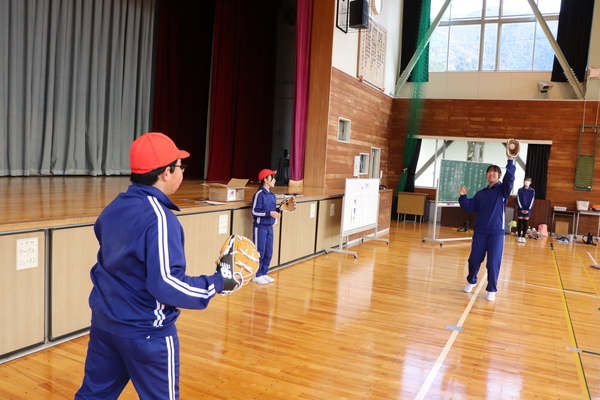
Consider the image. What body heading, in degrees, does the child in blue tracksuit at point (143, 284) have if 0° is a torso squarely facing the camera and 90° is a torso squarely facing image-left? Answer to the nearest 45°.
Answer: approximately 225°

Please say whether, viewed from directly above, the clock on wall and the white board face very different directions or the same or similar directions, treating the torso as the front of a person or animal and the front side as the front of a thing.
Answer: same or similar directions

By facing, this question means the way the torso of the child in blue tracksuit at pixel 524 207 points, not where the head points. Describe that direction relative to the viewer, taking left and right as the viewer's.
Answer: facing the viewer

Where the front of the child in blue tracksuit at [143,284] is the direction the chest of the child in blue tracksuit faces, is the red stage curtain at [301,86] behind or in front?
in front

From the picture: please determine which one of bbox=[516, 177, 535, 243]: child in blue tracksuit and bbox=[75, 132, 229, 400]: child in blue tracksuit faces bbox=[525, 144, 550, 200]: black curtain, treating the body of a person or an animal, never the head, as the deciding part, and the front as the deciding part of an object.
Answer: bbox=[75, 132, 229, 400]: child in blue tracksuit

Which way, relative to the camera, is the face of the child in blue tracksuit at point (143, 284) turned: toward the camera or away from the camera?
away from the camera

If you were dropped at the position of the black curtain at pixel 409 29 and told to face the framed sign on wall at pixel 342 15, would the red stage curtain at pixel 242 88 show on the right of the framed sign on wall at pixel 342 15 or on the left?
right

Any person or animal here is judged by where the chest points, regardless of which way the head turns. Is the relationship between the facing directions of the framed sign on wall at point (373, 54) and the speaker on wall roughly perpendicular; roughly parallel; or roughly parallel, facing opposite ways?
roughly parallel

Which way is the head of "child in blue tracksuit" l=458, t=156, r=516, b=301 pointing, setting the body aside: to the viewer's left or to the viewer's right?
to the viewer's left

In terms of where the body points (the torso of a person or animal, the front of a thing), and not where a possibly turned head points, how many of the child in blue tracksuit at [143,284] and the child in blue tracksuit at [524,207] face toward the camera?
1

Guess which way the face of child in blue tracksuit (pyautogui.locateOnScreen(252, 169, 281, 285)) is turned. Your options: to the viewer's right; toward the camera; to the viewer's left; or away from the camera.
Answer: to the viewer's right

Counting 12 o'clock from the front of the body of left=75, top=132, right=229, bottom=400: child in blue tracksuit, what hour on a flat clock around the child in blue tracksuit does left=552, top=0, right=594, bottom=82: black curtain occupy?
The black curtain is roughly at 12 o'clock from the child in blue tracksuit.

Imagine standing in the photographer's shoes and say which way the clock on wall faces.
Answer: facing the viewer and to the right of the viewer

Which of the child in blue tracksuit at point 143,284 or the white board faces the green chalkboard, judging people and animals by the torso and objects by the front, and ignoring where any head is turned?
the child in blue tracksuit

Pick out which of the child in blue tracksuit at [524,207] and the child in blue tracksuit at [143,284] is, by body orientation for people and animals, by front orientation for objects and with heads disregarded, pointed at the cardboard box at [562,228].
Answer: the child in blue tracksuit at [143,284]

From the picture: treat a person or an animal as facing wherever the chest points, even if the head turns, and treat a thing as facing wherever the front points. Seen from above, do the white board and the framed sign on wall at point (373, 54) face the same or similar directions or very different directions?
same or similar directions

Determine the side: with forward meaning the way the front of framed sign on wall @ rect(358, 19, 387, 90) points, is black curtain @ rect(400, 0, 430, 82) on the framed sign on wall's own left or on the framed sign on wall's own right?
on the framed sign on wall's own left
